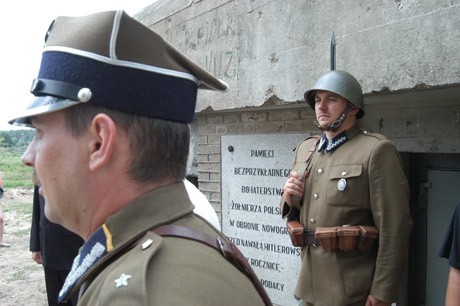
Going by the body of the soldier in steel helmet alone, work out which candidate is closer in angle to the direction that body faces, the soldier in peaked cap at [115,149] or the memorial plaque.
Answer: the soldier in peaked cap

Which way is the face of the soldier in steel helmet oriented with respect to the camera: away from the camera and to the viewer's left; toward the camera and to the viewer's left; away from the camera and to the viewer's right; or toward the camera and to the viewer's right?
toward the camera and to the viewer's left

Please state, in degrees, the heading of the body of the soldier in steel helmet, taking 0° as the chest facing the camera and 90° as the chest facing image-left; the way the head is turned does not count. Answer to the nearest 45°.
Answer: approximately 45°

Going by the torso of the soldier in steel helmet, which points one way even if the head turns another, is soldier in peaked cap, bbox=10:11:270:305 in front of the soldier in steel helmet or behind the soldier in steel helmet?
in front

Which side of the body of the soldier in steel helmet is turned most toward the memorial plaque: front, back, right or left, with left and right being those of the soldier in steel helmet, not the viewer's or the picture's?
right
